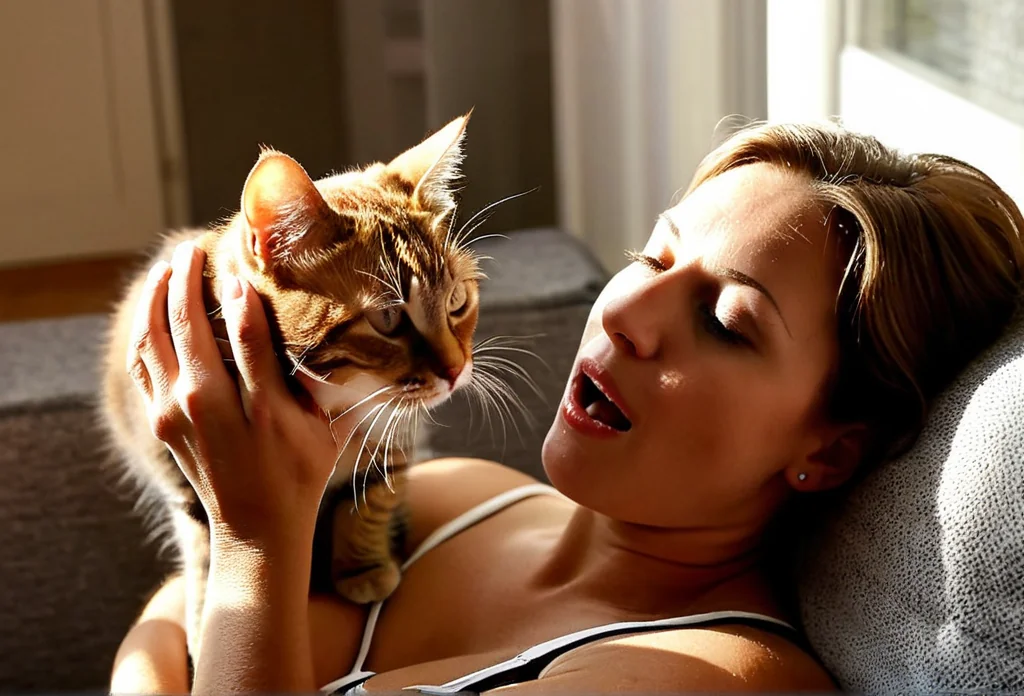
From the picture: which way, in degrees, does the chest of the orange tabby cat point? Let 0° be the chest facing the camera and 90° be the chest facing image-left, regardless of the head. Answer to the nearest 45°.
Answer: approximately 315°
